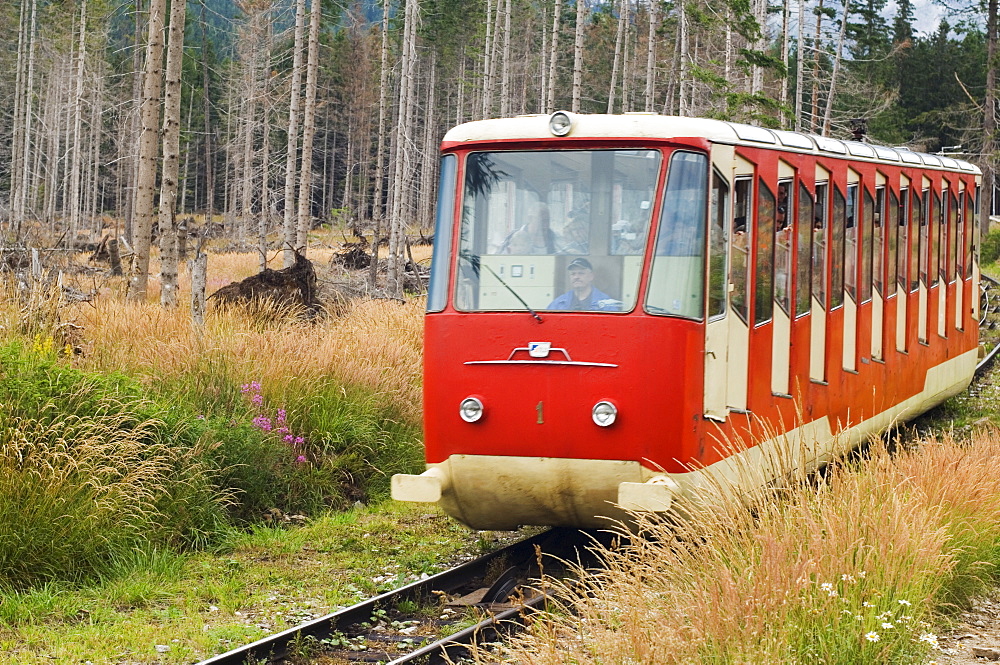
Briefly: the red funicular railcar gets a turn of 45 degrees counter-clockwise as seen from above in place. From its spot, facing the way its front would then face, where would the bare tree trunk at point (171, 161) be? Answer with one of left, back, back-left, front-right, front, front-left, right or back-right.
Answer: back-right

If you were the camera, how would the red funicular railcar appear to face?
facing the viewer and to the left of the viewer

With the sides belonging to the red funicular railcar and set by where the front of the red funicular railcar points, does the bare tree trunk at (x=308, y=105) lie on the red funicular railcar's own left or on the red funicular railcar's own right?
on the red funicular railcar's own right

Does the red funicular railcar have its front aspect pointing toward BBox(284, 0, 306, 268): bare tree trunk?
no

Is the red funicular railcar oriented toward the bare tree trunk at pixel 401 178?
no

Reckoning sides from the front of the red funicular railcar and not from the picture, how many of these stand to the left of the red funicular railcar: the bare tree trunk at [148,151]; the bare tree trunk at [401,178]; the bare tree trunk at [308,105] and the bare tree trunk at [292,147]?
0

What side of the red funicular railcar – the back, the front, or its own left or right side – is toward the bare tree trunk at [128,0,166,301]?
right
